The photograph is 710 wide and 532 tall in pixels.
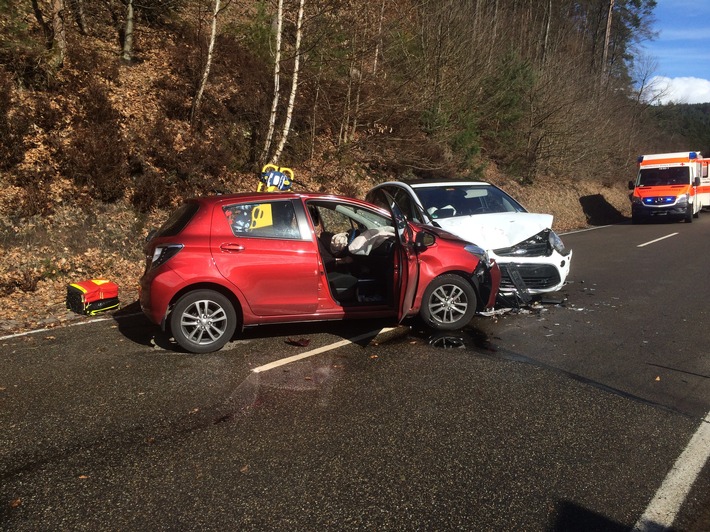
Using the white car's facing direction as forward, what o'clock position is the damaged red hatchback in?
The damaged red hatchback is roughly at 3 o'clock from the white car.

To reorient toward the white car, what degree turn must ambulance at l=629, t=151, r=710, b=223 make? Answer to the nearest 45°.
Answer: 0° — it already faces it

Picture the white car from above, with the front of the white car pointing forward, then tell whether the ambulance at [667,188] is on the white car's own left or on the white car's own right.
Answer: on the white car's own left

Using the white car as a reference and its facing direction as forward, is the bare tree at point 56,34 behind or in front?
behind

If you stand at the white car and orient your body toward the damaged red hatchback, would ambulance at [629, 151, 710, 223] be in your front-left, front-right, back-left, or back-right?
back-right

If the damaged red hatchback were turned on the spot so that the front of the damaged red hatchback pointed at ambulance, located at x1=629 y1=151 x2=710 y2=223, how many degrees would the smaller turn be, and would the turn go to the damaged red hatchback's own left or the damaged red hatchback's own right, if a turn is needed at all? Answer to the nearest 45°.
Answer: approximately 45° to the damaged red hatchback's own left

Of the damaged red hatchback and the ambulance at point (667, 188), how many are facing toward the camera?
1

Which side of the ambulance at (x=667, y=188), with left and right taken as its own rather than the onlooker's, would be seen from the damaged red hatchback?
front

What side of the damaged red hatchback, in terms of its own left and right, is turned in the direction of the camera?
right

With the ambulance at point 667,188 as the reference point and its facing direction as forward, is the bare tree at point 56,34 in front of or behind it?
in front

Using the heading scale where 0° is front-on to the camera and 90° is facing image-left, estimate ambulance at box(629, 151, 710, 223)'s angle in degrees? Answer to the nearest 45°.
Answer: approximately 0°
